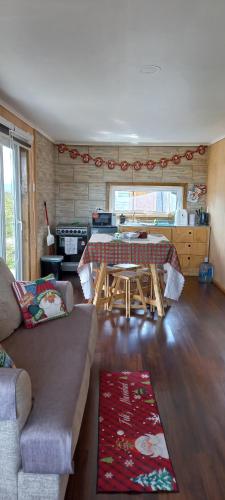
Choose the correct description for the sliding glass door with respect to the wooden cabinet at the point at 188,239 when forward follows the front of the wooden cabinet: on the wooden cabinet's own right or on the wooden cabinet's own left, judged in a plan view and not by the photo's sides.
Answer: on the wooden cabinet's own right

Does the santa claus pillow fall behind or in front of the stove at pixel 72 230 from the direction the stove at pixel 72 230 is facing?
in front

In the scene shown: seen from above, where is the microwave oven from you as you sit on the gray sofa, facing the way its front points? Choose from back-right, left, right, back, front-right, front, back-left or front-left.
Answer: left

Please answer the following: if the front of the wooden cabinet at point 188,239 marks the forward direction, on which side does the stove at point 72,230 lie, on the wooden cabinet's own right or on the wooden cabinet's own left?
on the wooden cabinet's own right

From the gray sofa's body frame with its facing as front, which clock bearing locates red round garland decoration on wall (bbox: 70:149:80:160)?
The red round garland decoration on wall is roughly at 9 o'clock from the gray sofa.

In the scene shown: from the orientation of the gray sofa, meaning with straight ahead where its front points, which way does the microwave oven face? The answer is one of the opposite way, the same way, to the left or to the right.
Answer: to the right

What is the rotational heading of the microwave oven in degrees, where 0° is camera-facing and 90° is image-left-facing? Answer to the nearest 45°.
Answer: approximately 0°

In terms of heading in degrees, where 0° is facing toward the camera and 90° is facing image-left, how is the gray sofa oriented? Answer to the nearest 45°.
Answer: approximately 270°
